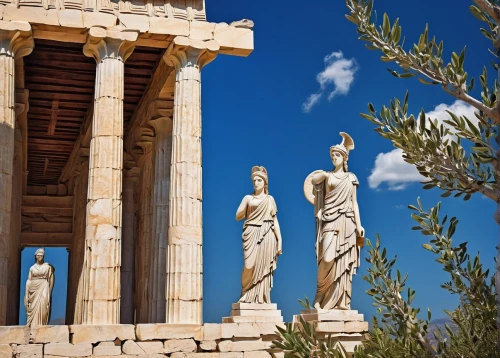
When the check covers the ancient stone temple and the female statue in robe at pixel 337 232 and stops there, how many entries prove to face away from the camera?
0

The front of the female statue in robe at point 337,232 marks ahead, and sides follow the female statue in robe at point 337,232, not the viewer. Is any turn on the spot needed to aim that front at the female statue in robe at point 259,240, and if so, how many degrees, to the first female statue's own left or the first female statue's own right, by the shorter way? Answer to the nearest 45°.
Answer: approximately 90° to the first female statue's own right

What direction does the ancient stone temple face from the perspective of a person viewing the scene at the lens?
facing the viewer

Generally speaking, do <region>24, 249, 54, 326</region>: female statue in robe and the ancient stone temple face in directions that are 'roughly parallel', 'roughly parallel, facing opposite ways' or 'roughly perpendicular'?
roughly parallel

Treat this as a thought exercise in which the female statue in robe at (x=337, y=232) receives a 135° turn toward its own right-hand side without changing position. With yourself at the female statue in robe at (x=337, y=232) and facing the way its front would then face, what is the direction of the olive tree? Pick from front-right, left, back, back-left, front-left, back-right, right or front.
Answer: back

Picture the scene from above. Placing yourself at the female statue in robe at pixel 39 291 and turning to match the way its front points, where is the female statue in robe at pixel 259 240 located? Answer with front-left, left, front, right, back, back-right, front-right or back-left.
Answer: front-left

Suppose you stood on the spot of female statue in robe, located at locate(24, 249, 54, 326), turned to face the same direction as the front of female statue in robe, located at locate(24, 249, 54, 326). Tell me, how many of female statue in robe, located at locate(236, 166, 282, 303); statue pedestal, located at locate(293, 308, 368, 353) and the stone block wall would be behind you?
0

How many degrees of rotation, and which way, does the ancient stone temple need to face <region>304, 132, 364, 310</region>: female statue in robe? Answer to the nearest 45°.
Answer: approximately 45° to its left

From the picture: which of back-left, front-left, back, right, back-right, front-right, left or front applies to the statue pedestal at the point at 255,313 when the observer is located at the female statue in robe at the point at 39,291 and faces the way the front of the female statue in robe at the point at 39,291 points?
front-left

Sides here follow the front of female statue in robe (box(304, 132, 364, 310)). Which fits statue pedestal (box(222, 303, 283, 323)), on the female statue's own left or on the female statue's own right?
on the female statue's own right

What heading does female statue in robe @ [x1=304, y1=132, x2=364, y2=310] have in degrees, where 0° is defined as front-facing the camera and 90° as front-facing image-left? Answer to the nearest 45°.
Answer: approximately 45°

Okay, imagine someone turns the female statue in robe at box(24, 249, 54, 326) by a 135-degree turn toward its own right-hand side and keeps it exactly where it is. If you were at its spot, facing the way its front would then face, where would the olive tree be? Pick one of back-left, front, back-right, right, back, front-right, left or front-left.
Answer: back-left

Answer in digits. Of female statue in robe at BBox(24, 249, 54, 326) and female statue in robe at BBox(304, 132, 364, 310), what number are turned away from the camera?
0

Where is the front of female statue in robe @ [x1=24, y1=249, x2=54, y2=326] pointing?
toward the camera
